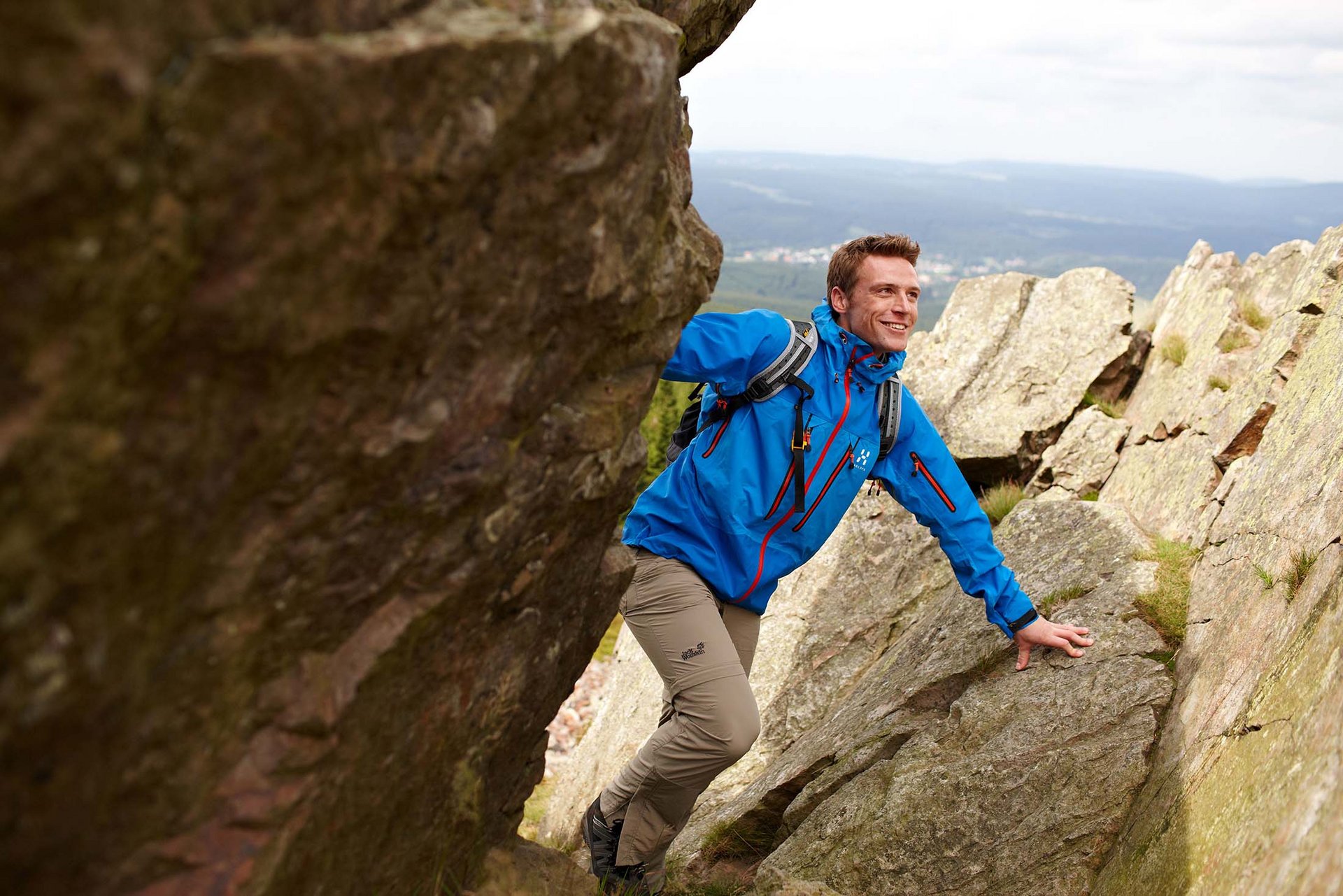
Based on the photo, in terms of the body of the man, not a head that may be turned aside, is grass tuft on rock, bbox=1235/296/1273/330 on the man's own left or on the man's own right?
on the man's own left

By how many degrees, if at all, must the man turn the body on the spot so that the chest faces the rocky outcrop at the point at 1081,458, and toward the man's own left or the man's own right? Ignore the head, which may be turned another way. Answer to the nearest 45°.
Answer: approximately 90° to the man's own left

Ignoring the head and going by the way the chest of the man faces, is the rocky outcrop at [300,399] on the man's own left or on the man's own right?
on the man's own right

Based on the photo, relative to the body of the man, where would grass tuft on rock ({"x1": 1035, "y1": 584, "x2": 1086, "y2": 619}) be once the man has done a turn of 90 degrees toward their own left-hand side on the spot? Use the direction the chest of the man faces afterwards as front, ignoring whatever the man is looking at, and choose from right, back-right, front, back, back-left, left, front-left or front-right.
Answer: front

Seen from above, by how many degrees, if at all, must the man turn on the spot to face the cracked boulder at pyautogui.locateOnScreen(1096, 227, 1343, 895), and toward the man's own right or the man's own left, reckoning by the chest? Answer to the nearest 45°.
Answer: approximately 45° to the man's own left

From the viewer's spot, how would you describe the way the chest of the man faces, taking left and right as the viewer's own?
facing the viewer and to the right of the viewer
